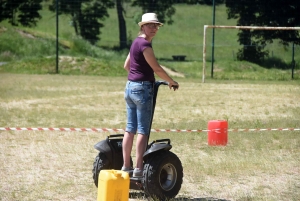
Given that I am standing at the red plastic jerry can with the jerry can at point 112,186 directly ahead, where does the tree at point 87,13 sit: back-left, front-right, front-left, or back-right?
back-right

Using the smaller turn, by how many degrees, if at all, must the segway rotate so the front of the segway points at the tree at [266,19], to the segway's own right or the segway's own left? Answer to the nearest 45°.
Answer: approximately 45° to the segway's own left

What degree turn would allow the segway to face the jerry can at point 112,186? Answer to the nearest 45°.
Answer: approximately 180°

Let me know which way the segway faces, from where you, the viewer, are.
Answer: facing away from the viewer and to the right of the viewer

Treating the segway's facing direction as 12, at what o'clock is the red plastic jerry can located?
The red plastic jerry can is roughly at 11 o'clock from the segway.
